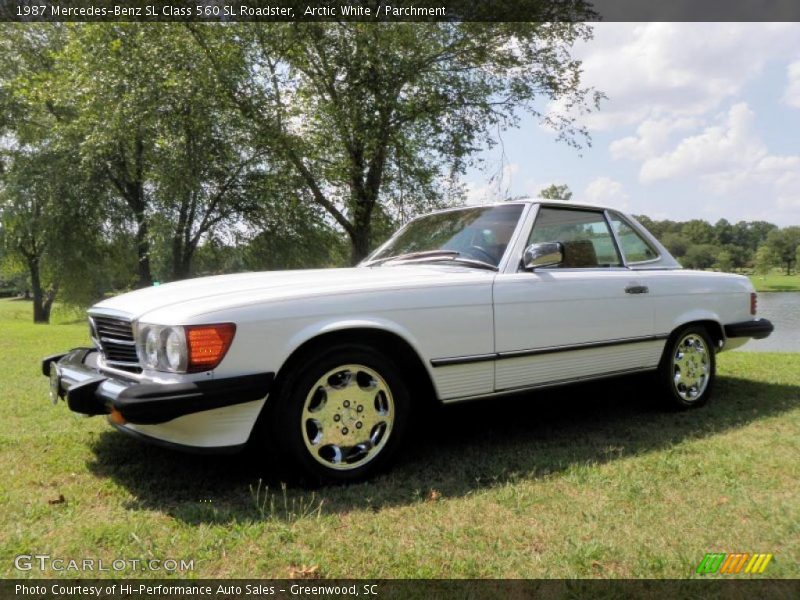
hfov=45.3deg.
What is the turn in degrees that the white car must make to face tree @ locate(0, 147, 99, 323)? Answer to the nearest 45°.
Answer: approximately 90° to its right

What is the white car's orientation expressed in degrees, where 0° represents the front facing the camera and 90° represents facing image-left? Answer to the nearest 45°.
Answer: approximately 45°

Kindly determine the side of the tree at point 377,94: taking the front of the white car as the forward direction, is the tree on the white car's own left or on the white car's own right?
on the white car's own right
